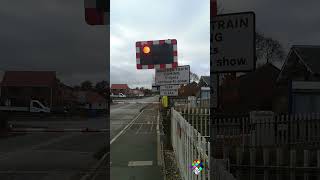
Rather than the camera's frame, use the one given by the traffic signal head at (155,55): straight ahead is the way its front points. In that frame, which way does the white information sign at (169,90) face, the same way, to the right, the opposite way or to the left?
the same way

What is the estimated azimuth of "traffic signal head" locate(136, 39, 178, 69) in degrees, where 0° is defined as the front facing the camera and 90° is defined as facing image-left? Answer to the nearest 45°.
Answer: approximately 0°

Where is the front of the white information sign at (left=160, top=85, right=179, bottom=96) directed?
toward the camera
